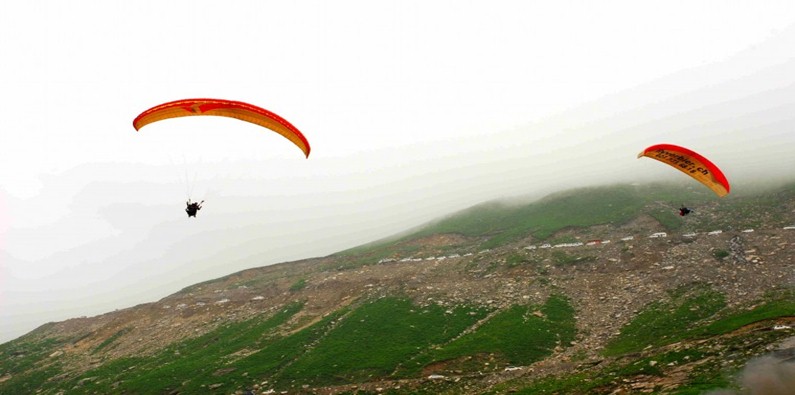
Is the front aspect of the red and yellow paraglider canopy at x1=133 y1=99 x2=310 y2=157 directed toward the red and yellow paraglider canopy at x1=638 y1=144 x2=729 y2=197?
no

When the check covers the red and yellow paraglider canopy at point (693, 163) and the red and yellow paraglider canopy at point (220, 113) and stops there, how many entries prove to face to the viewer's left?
0

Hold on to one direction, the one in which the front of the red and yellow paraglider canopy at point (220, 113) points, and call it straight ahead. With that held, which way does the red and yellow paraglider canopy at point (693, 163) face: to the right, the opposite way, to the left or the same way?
the same way

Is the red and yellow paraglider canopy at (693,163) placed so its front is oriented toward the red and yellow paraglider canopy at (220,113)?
no
